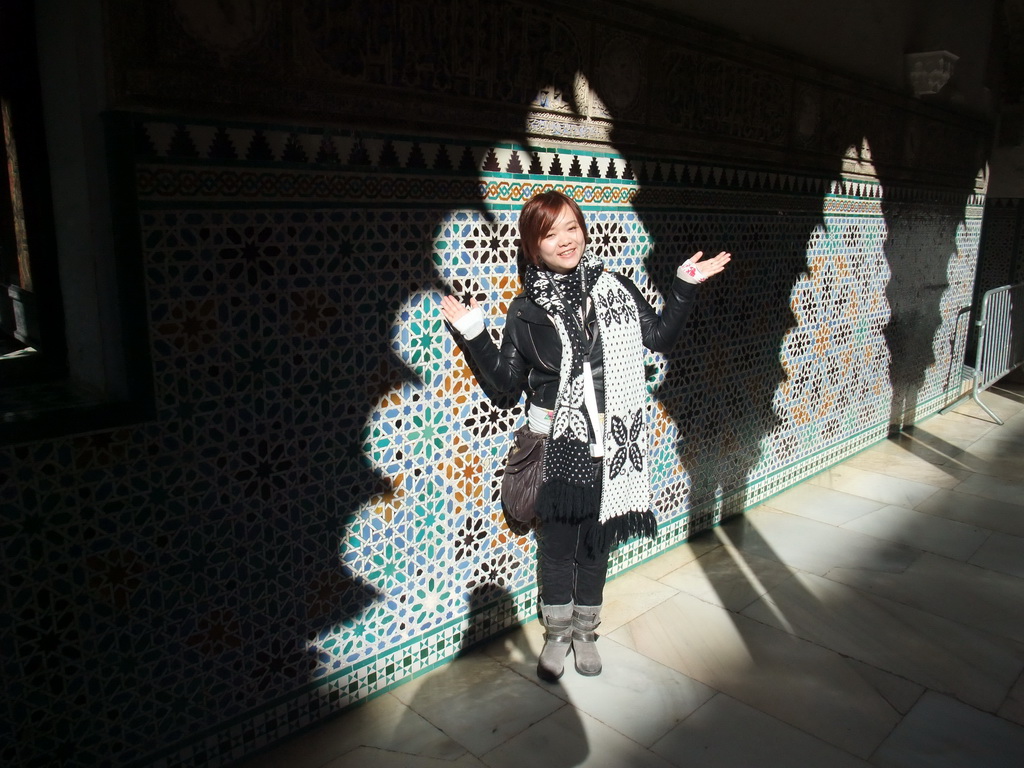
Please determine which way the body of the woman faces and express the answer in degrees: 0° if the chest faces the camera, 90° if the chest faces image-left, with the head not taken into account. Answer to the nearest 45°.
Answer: approximately 0°

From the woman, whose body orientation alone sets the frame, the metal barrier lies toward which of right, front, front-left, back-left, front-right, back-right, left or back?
back-left
